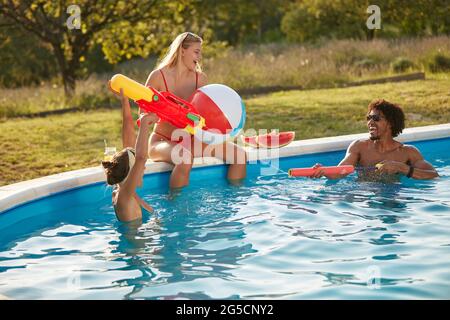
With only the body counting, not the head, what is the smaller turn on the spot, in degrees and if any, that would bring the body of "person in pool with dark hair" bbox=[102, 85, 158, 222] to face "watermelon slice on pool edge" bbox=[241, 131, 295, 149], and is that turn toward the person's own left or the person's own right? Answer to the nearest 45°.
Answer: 0° — they already face it

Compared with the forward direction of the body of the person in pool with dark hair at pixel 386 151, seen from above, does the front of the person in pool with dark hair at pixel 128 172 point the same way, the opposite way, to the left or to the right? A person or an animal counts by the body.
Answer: the opposite way

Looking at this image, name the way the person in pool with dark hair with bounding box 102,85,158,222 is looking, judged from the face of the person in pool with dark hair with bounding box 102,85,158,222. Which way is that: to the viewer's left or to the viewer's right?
to the viewer's right

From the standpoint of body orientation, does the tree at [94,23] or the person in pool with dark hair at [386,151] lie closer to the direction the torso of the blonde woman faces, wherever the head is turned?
the person in pool with dark hair

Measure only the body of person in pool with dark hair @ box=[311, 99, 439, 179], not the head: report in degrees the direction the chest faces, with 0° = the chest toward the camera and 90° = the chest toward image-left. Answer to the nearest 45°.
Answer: approximately 45°

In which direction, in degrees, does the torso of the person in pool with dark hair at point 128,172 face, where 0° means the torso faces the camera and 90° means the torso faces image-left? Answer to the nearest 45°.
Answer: approximately 225°

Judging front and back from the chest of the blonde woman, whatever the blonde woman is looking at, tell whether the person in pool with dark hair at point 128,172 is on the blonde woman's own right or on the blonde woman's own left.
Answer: on the blonde woman's own right

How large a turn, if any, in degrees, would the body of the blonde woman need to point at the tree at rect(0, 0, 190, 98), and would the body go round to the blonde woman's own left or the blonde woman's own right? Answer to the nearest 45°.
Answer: approximately 135° to the blonde woman's own left

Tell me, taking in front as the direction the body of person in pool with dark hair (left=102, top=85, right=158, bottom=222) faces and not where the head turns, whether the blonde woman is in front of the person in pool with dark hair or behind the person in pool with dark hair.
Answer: in front

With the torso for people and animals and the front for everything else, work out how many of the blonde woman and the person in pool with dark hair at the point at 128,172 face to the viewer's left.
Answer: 0
